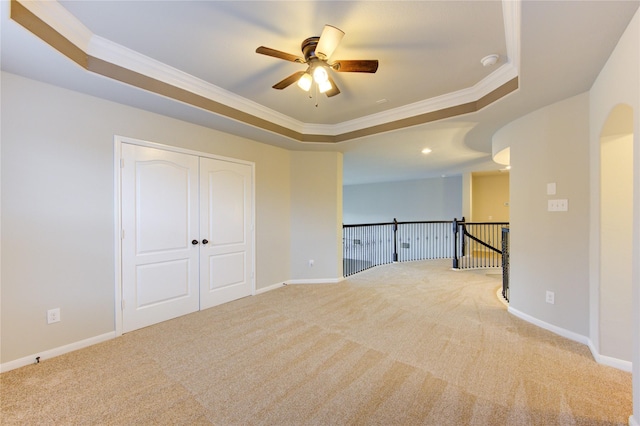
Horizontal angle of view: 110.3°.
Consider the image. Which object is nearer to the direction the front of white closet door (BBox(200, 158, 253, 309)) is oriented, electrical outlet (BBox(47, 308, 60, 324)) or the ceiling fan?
the ceiling fan

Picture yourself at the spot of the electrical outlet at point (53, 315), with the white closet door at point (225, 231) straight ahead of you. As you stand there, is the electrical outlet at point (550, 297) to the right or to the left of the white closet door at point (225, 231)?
right

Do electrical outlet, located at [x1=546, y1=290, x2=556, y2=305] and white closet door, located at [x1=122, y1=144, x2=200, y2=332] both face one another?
yes

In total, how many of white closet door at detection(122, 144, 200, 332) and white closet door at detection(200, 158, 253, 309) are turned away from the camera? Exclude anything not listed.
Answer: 0

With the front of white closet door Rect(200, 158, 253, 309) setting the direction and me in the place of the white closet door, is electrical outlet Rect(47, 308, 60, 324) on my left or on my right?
on my right

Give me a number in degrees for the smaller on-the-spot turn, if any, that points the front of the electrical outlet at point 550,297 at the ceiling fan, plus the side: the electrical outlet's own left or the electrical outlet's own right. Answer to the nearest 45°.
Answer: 0° — it already faces it

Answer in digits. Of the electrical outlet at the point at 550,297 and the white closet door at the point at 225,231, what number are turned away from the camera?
0

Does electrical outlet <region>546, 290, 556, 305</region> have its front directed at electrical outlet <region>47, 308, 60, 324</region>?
yes

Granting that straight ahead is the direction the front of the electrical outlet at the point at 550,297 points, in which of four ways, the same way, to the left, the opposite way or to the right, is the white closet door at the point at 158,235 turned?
the opposite way

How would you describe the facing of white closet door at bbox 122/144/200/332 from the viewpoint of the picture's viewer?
facing the viewer and to the right of the viewer

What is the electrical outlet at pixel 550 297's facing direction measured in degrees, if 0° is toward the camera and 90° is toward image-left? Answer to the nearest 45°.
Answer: approximately 45°

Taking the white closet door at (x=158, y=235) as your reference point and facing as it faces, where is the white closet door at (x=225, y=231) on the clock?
the white closet door at (x=225, y=231) is roughly at 10 o'clock from the white closet door at (x=158, y=235).

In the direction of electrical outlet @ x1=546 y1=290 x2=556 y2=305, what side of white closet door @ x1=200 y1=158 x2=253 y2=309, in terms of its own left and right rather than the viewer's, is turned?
front

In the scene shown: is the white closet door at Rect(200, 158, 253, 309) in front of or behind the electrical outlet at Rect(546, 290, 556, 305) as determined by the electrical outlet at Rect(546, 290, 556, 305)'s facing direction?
in front
